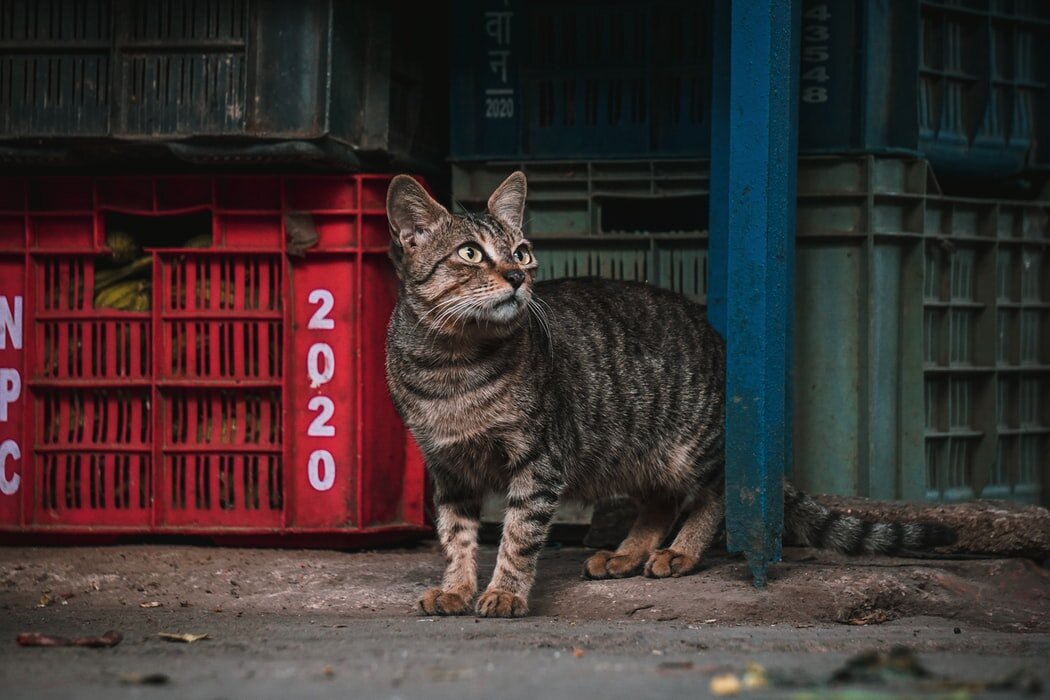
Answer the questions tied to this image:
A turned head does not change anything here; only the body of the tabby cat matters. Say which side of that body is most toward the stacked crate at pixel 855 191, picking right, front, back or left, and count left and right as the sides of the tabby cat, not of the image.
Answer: back

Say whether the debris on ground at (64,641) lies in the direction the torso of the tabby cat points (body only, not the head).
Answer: yes

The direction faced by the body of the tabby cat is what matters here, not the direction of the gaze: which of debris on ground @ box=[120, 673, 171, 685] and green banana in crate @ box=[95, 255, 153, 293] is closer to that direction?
the debris on ground

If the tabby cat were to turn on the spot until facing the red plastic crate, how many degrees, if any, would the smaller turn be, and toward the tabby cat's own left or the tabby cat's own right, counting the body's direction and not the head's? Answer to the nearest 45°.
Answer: approximately 45° to the tabby cat's own right

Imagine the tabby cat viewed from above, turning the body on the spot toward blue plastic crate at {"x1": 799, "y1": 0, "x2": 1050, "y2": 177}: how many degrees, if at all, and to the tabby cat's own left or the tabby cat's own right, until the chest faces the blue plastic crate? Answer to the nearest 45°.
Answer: approximately 180°

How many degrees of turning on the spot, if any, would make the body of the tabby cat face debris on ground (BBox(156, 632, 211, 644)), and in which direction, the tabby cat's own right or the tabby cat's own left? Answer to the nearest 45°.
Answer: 0° — it already faces it

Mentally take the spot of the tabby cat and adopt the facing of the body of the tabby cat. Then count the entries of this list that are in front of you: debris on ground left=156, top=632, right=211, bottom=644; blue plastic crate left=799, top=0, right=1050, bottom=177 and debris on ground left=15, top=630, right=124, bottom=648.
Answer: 2

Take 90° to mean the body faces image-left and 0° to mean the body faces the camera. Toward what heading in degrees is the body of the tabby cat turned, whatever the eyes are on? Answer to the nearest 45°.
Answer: approximately 45°

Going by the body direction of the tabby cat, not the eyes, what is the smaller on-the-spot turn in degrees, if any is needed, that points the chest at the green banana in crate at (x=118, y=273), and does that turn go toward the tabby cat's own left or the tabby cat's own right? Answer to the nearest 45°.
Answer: approximately 45° to the tabby cat's own right

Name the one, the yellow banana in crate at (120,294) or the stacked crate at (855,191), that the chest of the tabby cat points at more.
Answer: the yellow banana in crate
